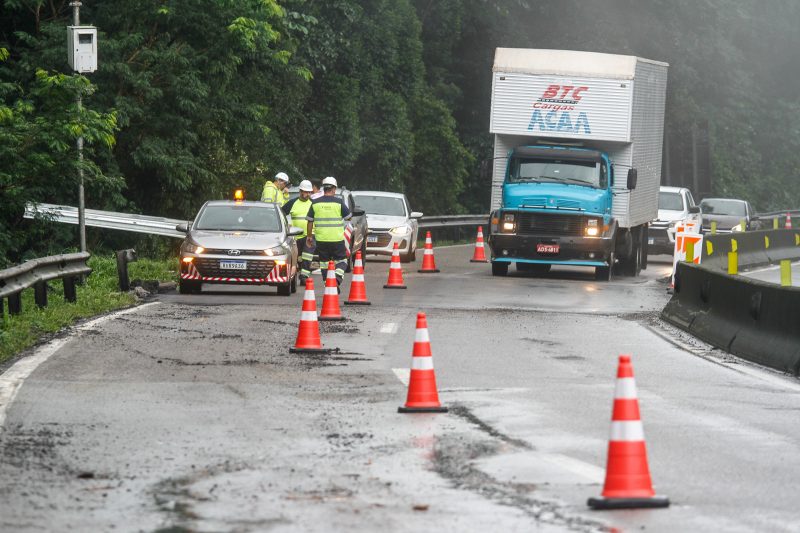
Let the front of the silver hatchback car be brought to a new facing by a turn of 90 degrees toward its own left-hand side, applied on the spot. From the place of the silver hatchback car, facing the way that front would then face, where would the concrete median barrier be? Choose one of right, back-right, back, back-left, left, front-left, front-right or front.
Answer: front-right

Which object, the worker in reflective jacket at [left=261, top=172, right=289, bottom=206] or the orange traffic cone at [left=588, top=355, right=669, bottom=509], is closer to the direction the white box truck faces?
the orange traffic cone

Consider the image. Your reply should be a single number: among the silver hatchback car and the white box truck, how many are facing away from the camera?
0

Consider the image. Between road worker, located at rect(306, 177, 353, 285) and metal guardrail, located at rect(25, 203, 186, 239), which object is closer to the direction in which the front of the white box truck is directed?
the road worker

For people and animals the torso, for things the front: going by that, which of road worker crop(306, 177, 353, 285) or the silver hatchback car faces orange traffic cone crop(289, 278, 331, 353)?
the silver hatchback car

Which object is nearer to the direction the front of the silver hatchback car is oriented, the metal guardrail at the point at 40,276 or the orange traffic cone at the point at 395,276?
the metal guardrail

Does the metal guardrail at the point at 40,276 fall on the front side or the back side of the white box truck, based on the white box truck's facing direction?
on the front side

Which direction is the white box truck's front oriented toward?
toward the camera

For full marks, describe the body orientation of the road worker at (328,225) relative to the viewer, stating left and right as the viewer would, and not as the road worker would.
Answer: facing away from the viewer

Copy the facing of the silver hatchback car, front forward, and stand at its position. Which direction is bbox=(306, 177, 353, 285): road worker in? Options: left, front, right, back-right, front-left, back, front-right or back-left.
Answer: left

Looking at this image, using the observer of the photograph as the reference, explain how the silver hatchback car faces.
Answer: facing the viewer

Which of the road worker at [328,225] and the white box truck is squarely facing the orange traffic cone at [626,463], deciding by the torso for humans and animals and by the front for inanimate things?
the white box truck
